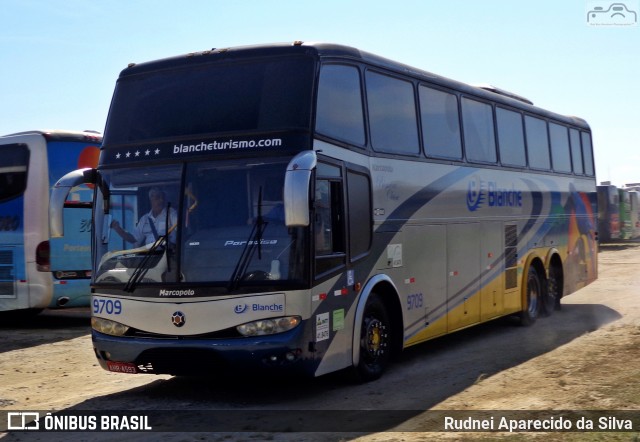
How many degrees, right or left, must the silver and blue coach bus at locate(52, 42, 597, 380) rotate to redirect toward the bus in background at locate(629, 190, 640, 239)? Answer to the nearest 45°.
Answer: approximately 180°

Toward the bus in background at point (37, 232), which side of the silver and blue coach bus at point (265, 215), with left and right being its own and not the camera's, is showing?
right

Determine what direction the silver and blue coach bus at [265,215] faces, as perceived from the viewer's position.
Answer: facing the viewer and to the left of the viewer

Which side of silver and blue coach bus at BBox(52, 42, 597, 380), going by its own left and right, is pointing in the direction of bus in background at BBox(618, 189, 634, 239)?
back

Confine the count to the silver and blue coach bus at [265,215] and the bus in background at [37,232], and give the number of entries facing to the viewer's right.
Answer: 0

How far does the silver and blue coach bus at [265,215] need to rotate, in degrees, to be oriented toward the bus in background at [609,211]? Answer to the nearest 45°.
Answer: approximately 180°
